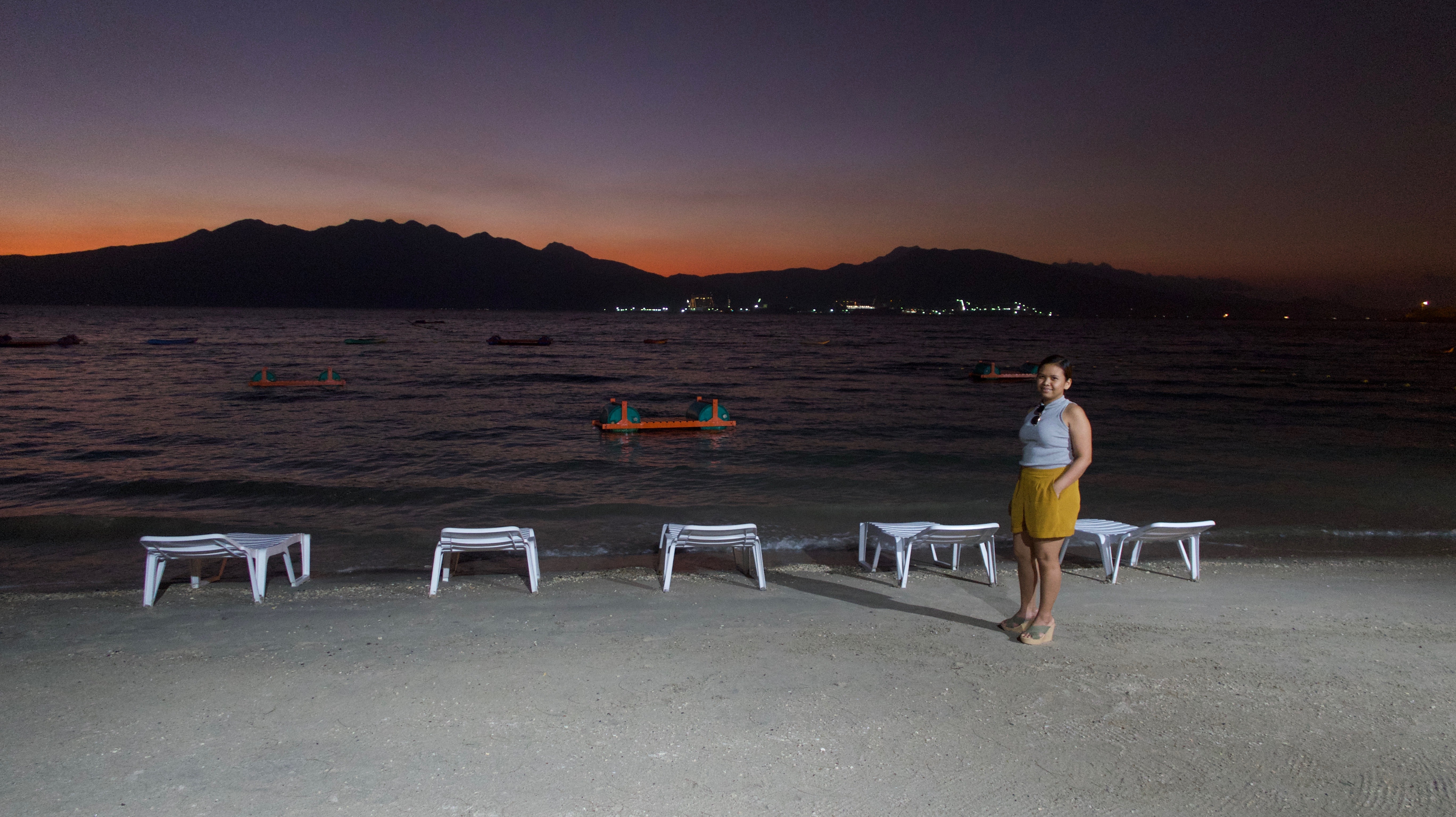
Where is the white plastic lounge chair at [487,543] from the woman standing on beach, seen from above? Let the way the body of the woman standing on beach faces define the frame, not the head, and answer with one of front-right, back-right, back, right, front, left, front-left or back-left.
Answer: front-right

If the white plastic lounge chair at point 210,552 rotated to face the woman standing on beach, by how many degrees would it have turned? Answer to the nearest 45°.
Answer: approximately 90° to its right

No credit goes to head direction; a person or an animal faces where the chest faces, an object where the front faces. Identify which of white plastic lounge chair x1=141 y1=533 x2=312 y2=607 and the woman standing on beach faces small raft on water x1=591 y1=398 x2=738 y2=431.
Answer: the white plastic lounge chair

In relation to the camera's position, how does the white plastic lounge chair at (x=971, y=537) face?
facing away from the viewer and to the left of the viewer

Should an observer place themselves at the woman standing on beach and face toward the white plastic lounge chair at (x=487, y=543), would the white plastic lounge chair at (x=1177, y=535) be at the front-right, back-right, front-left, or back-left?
back-right

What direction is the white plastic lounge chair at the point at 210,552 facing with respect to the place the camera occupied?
facing away from the viewer and to the right of the viewer

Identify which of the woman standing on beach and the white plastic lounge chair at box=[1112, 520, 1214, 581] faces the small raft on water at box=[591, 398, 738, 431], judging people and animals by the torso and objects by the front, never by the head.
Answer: the white plastic lounge chair

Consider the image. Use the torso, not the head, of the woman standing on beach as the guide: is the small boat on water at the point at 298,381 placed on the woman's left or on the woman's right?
on the woman's right

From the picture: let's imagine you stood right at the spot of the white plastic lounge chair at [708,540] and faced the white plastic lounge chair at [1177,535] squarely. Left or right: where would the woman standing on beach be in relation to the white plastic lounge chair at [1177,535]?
right

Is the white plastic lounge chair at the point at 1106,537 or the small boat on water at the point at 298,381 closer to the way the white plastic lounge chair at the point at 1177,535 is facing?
the small boat on water
